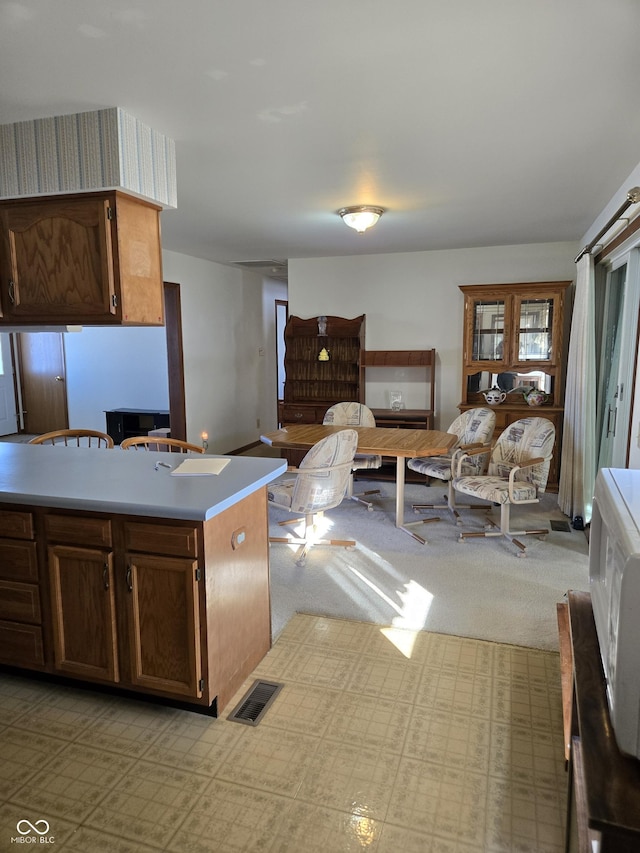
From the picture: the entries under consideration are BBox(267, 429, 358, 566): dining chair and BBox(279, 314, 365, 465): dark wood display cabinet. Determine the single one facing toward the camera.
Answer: the dark wood display cabinet

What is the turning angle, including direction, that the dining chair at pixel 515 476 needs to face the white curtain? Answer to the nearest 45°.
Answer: approximately 180°

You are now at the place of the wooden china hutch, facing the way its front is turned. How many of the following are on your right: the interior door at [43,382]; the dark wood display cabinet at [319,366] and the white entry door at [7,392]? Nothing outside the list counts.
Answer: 3

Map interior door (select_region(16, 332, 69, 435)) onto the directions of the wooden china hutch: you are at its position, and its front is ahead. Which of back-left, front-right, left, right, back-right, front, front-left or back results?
right

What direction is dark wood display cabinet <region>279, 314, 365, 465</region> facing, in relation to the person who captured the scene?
facing the viewer

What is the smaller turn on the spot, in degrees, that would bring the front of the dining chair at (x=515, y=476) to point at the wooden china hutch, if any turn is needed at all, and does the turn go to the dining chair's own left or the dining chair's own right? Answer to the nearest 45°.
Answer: approximately 135° to the dining chair's own right

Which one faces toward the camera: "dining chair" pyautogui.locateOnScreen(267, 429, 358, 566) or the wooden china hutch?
the wooden china hutch

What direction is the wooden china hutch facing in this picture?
toward the camera

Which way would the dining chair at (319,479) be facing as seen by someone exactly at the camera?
facing away from the viewer and to the left of the viewer

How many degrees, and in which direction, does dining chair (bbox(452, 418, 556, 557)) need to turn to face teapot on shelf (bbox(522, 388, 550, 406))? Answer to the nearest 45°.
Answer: approximately 135° to its right

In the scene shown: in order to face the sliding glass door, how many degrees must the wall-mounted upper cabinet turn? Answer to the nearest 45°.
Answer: approximately 135° to its left

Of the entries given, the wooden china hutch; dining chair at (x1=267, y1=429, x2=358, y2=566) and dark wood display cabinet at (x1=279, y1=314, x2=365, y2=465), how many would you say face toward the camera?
2

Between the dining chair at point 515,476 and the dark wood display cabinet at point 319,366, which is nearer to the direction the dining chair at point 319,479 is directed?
the dark wood display cabinet

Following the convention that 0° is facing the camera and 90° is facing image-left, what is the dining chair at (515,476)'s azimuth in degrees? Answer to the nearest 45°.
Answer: approximately 45°

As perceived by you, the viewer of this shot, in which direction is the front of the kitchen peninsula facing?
facing the viewer and to the left of the viewer

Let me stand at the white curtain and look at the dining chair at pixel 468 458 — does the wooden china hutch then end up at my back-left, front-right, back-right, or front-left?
front-right

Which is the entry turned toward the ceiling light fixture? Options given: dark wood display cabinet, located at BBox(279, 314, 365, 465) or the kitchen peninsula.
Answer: the dark wood display cabinet

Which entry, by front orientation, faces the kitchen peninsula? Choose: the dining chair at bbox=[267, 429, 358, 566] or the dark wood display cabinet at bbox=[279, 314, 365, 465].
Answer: the dark wood display cabinet

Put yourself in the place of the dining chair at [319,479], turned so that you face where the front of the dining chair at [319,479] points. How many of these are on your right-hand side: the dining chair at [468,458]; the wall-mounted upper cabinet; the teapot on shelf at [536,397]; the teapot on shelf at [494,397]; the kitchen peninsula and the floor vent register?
3
